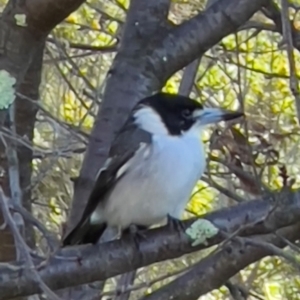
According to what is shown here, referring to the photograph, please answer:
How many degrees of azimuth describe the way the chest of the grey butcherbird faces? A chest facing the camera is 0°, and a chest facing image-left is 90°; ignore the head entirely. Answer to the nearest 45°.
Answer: approximately 315°
